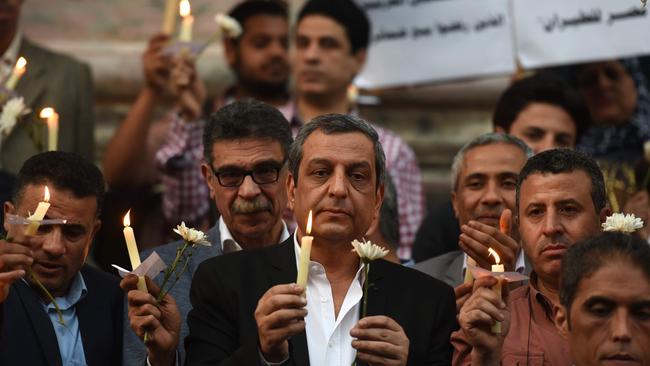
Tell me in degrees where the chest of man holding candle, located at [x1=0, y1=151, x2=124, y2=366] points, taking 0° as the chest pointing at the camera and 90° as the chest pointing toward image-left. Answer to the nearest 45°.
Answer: approximately 0°

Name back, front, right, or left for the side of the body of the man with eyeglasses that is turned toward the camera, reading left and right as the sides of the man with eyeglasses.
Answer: front

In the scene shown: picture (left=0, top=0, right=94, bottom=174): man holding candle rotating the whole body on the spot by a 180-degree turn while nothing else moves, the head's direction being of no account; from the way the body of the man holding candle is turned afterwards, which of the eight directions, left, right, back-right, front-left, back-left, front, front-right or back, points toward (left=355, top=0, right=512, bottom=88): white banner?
front-right

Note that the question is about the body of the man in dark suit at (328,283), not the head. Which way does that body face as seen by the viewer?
toward the camera

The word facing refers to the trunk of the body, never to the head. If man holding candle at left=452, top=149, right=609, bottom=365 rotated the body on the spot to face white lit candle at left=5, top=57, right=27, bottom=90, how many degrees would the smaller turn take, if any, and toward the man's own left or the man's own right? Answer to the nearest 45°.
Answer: approximately 45° to the man's own right

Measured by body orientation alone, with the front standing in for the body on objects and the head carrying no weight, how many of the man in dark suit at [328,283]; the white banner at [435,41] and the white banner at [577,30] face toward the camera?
3

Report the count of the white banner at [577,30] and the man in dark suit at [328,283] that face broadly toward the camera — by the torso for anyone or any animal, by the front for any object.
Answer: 2

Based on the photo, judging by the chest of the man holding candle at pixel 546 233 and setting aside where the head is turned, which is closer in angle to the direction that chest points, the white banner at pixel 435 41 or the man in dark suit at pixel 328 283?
the man in dark suit

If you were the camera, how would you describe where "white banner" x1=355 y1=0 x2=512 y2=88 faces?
facing the viewer

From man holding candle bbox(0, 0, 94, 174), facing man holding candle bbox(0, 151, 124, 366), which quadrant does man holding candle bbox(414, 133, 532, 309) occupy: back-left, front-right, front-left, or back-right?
front-left
